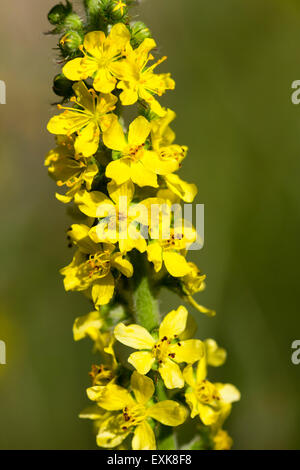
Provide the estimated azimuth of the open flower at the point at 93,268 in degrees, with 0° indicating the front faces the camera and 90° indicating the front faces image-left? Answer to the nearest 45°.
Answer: approximately 0°

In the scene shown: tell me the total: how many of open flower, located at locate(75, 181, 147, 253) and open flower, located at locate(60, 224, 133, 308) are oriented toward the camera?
2

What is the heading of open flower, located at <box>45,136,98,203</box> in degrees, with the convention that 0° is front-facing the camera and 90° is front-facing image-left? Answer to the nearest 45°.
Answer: approximately 45°

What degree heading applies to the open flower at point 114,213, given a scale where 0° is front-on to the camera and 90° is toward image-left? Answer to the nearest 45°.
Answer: approximately 0°
